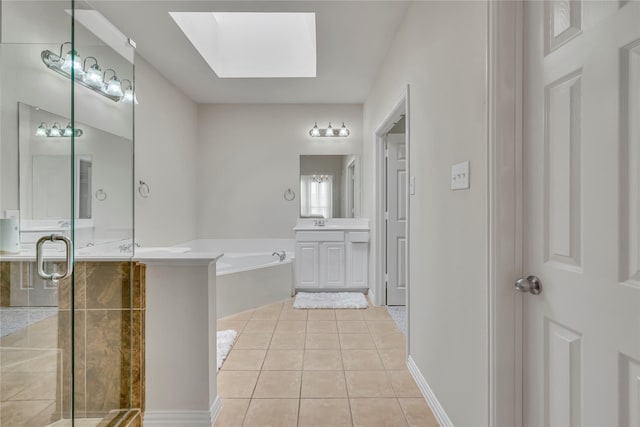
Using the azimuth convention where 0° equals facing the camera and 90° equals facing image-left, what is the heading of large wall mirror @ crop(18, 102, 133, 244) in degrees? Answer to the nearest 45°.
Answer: approximately 315°

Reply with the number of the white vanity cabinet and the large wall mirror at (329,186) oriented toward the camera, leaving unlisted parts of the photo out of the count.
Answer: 2

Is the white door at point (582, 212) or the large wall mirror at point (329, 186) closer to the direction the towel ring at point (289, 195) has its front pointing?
the white door

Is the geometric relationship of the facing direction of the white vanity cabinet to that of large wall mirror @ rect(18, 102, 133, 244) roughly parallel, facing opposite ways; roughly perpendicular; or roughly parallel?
roughly perpendicular
